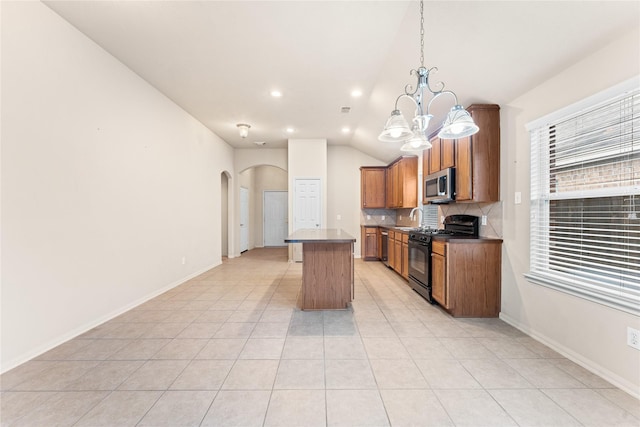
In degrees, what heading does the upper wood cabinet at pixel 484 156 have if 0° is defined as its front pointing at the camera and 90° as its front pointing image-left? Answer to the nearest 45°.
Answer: approximately 45°

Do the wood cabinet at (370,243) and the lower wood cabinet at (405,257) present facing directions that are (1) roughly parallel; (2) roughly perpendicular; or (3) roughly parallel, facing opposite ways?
roughly perpendicular

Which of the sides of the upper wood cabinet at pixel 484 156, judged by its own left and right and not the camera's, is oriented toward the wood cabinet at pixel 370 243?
right

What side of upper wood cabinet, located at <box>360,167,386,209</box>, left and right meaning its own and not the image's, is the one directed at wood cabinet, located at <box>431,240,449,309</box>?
front

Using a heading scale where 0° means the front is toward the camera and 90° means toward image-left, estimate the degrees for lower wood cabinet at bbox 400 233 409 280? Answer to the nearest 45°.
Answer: approximately 90°

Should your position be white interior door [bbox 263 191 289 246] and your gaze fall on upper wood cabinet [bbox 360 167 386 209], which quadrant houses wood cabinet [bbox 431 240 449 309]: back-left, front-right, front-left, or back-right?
front-right

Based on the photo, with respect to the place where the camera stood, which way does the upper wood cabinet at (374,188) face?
facing the viewer

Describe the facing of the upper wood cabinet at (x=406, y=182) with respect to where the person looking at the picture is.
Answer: facing to the left of the viewer

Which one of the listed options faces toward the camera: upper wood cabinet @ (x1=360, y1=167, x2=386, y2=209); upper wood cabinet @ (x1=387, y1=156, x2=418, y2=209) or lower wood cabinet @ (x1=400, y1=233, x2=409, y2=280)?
upper wood cabinet @ (x1=360, y1=167, x2=386, y2=209)

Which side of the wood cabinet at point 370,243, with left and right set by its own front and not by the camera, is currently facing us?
front

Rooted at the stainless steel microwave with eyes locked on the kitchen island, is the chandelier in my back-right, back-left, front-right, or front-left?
front-left

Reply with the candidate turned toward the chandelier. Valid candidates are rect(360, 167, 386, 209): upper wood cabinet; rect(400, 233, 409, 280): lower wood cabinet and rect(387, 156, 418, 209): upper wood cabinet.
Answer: rect(360, 167, 386, 209): upper wood cabinet

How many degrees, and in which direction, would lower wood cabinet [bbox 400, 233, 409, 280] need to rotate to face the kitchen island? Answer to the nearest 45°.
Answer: approximately 45° to its left

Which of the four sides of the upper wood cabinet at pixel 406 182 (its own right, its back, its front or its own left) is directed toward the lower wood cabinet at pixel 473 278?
left

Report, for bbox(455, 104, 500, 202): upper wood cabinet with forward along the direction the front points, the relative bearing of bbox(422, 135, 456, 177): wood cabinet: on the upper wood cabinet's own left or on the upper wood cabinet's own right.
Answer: on the upper wood cabinet's own right

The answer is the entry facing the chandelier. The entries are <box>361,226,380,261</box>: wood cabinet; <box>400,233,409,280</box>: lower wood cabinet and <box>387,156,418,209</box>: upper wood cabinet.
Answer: the wood cabinet

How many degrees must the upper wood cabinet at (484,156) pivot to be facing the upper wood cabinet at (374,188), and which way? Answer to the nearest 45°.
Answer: approximately 90° to its right

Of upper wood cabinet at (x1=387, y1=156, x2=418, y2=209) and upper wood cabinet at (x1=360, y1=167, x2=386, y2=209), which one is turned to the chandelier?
upper wood cabinet at (x1=360, y1=167, x2=386, y2=209)
